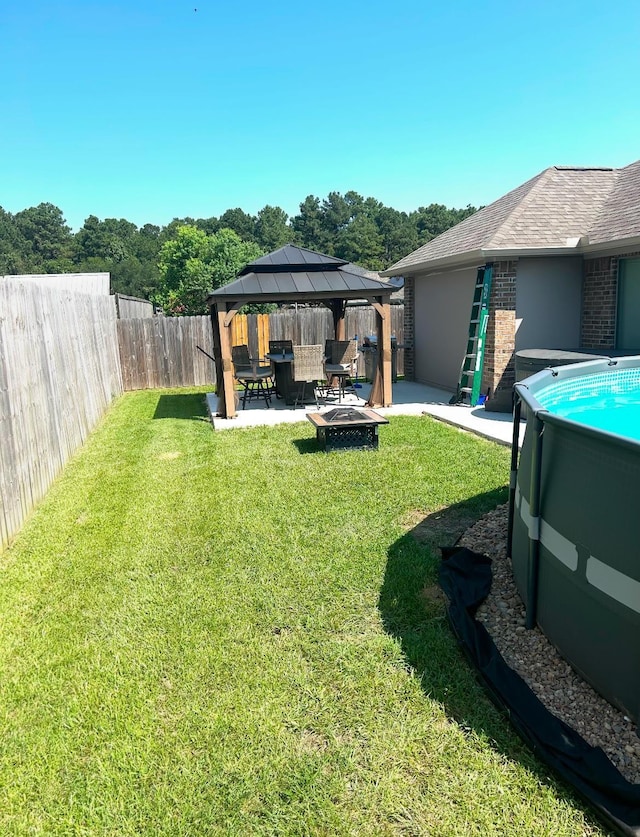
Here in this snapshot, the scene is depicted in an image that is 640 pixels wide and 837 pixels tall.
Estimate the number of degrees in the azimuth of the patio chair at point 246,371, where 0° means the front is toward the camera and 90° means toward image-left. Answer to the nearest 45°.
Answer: approximately 315°

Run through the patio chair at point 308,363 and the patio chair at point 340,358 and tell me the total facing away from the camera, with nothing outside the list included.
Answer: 1

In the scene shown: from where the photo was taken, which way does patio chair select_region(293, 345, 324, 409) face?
away from the camera

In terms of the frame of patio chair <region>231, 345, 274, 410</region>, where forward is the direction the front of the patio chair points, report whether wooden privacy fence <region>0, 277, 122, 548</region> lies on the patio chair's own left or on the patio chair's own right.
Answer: on the patio chair's own right

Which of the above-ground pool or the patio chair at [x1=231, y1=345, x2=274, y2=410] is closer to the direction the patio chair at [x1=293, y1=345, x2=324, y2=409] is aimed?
the patio chair

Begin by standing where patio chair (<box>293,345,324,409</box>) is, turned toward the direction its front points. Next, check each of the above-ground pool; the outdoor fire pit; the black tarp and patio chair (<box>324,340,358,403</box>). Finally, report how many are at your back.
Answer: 3

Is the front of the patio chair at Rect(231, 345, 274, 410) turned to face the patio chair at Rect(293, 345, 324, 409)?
yes

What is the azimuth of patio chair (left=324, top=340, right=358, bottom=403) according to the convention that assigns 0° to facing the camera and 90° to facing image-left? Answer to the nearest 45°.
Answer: approximately 45°

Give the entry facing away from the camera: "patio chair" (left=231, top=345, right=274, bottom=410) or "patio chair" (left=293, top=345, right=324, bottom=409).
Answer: "patio chair" (left=293, top=345, right=324, bottom=409)
